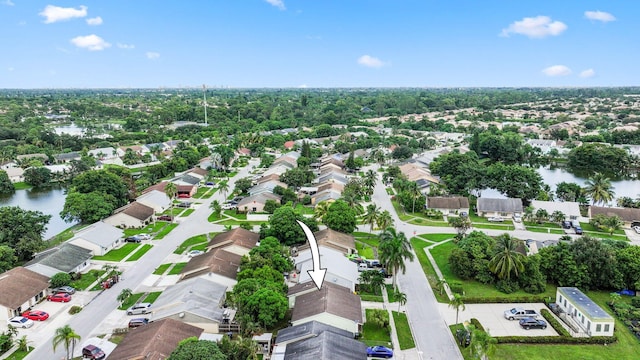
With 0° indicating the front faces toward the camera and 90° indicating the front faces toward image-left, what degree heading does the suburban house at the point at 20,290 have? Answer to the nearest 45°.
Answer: approximately 315°

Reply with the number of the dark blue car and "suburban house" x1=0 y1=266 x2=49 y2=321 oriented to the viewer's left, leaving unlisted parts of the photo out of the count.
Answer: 1

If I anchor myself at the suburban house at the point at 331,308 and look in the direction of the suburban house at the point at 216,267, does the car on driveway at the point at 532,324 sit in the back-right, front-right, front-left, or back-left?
back-right

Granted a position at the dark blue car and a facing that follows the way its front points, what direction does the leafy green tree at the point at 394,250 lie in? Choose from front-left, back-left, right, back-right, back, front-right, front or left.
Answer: right

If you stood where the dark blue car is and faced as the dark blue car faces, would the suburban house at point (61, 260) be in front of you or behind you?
in front

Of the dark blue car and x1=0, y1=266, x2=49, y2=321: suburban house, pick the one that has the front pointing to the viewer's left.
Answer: the dark blue car

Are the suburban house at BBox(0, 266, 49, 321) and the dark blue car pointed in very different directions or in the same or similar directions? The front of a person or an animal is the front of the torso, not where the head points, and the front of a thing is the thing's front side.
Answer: very different directions

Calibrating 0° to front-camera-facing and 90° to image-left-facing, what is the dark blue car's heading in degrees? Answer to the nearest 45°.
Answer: approximately 90°

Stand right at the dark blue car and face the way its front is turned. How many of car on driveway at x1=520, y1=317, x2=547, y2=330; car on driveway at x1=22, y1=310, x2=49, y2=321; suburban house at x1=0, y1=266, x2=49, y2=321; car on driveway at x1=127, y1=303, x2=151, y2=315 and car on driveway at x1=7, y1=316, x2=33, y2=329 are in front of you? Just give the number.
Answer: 4

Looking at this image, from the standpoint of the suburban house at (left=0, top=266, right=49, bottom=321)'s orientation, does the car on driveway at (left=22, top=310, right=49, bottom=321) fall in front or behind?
in front

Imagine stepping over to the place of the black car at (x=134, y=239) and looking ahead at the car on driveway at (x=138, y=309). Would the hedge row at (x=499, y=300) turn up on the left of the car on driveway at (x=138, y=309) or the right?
left

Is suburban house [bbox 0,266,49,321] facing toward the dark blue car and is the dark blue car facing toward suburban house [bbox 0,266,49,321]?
yes

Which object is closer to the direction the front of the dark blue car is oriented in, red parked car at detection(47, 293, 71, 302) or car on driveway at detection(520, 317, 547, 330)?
the red parked car

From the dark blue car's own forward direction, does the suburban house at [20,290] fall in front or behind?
in front

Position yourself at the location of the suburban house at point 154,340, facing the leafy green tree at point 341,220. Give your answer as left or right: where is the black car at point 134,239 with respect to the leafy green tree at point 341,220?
left

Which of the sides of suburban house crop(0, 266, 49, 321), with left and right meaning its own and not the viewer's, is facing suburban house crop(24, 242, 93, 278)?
left
